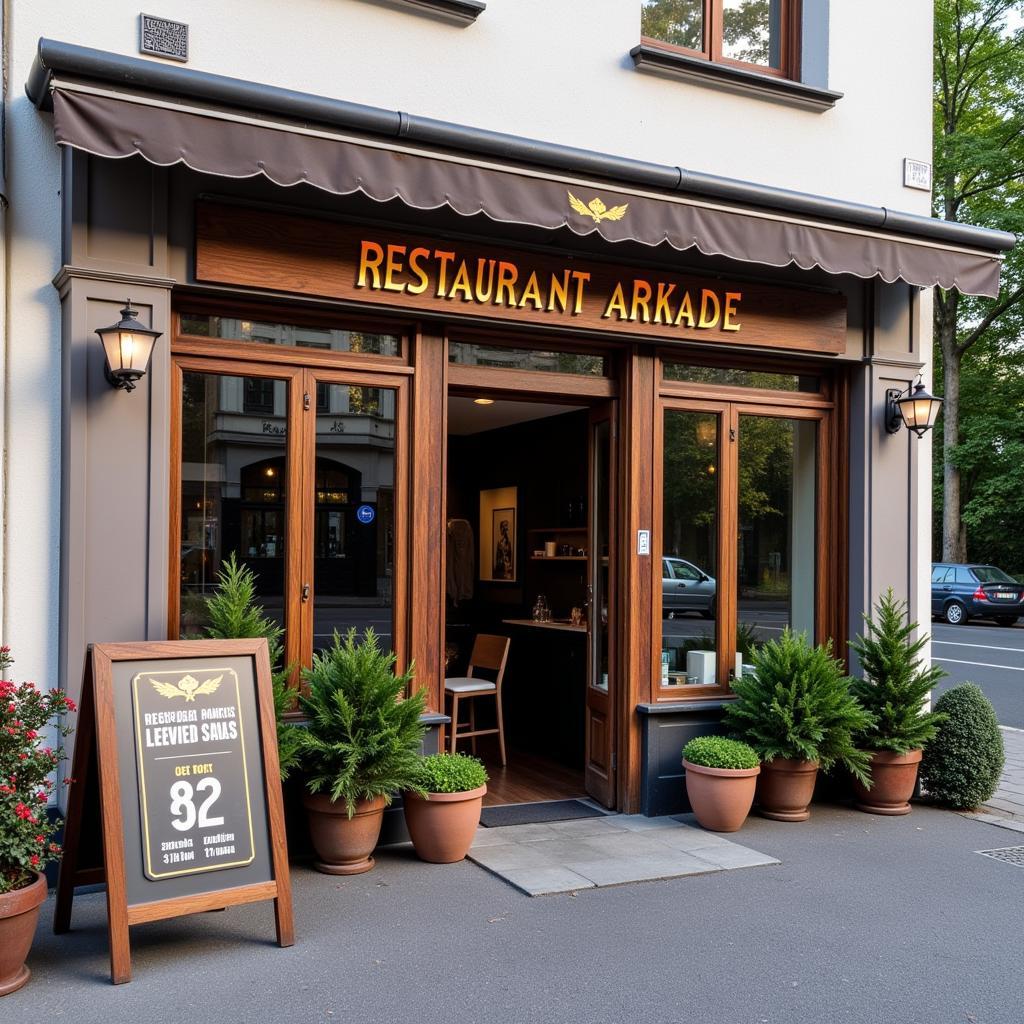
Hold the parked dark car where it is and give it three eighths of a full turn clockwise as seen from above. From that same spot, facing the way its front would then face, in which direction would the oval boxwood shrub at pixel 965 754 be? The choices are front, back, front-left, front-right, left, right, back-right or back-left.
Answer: right

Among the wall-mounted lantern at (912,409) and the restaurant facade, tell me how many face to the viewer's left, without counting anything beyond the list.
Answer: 0

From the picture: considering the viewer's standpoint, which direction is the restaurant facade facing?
facing the viewer and to the right of the viewer

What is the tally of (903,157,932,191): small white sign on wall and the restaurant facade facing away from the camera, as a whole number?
0

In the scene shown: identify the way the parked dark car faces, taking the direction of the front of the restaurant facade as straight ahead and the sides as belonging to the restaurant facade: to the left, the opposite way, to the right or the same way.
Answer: the opposite way

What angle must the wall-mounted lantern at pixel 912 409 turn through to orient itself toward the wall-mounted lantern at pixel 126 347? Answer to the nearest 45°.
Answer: approximately 90° to its right

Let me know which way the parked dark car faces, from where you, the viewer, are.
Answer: facing away from the viewer and to the left of the viewer

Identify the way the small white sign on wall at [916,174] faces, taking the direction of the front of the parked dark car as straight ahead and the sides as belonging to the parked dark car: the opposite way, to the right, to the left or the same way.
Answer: the opposite way
